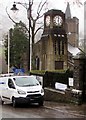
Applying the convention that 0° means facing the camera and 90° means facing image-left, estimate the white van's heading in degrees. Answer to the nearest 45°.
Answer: approximately 315°

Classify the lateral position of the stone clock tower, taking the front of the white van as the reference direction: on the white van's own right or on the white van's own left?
on the white van's own left
